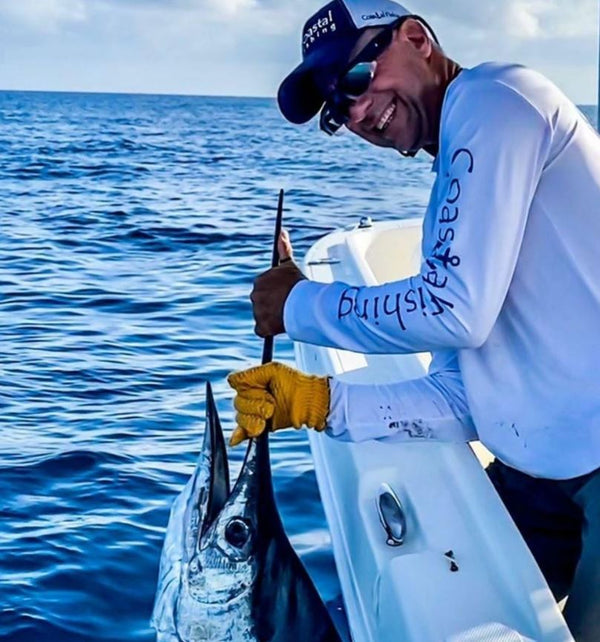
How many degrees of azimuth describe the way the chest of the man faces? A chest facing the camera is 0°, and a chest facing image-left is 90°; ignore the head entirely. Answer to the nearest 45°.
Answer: approximately 90°
